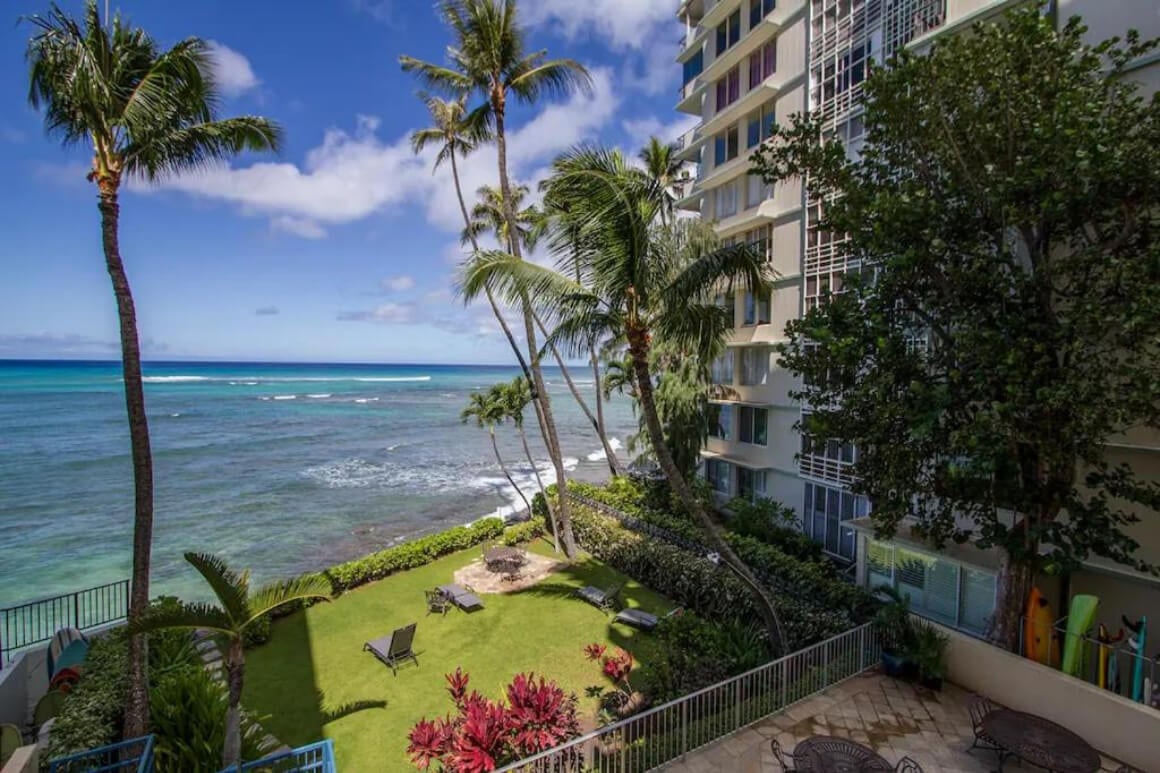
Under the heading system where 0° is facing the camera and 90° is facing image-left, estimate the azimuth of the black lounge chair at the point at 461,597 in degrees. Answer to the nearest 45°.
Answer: approximately 315°

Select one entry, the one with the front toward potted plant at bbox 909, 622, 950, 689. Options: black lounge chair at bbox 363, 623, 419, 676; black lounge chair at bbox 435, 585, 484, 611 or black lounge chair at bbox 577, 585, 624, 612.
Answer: black lounge chair at bbox 435, 585, 484, 611

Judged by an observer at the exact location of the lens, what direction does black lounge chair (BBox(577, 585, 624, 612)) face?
facing to the left of the viewer

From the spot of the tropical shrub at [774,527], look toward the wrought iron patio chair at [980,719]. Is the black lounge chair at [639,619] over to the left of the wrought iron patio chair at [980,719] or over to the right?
right

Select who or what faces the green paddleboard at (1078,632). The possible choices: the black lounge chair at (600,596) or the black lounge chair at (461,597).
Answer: the black lounge chair at (461,597)

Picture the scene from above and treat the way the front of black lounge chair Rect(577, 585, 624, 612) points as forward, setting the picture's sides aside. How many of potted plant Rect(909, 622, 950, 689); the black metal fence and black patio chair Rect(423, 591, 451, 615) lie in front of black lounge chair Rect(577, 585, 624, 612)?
2
